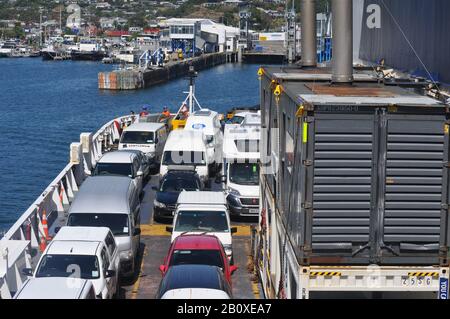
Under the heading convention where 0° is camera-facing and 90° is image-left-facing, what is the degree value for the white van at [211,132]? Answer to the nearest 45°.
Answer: approximately 0°

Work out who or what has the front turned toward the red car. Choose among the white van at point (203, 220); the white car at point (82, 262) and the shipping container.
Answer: the white van

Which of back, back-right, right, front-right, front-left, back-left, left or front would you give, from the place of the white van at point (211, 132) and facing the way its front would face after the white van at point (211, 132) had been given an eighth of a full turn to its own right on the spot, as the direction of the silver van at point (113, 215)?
front-left

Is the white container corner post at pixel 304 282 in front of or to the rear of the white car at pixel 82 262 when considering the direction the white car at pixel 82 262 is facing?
in front

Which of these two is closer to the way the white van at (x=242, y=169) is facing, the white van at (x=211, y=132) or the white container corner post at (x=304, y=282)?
the white container corner post

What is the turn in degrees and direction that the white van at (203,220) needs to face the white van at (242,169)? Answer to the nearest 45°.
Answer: approximately 180°

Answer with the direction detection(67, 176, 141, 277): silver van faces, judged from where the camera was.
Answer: facing the viewer

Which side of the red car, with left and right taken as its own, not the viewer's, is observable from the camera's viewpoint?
front

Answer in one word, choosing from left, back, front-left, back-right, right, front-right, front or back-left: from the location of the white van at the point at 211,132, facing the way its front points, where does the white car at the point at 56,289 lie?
front

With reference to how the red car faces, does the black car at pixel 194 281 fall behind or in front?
in front

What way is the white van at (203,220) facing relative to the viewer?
toward the camera

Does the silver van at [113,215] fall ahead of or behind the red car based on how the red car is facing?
behind

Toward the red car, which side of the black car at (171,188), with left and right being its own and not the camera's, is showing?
front
